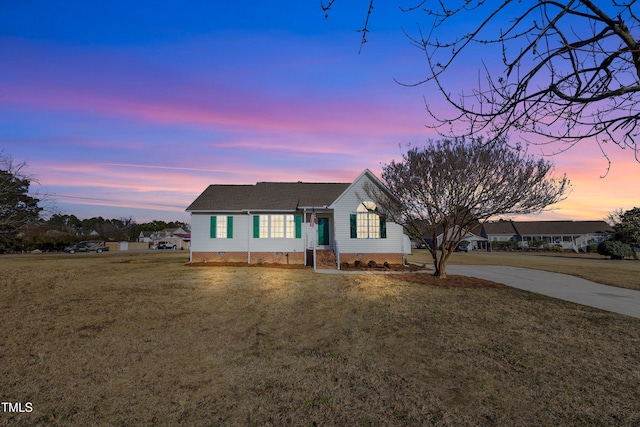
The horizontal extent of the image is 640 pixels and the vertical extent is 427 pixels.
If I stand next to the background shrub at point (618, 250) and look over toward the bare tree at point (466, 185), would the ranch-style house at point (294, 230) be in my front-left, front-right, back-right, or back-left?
front-right

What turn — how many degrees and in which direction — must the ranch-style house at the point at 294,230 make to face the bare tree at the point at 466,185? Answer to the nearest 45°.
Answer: approximately 45° to its left

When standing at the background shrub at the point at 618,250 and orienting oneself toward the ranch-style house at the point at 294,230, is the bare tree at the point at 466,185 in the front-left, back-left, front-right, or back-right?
front-left

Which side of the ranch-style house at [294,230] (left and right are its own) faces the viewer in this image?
front

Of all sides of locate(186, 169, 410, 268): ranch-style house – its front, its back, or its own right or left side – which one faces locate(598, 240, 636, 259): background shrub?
left

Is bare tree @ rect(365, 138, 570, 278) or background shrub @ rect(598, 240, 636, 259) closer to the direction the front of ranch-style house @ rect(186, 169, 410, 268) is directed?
the bare tree
